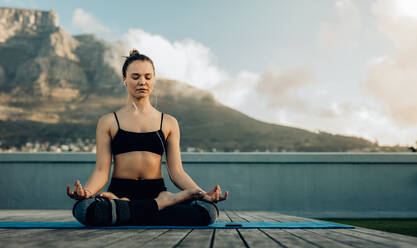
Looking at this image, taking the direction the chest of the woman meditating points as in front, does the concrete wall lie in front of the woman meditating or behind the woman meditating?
behind

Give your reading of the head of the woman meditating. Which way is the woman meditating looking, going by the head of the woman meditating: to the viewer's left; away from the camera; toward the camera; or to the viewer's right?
toward the camera

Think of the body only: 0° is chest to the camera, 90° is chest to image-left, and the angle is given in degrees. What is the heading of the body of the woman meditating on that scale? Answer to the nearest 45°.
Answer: approximately 0°
